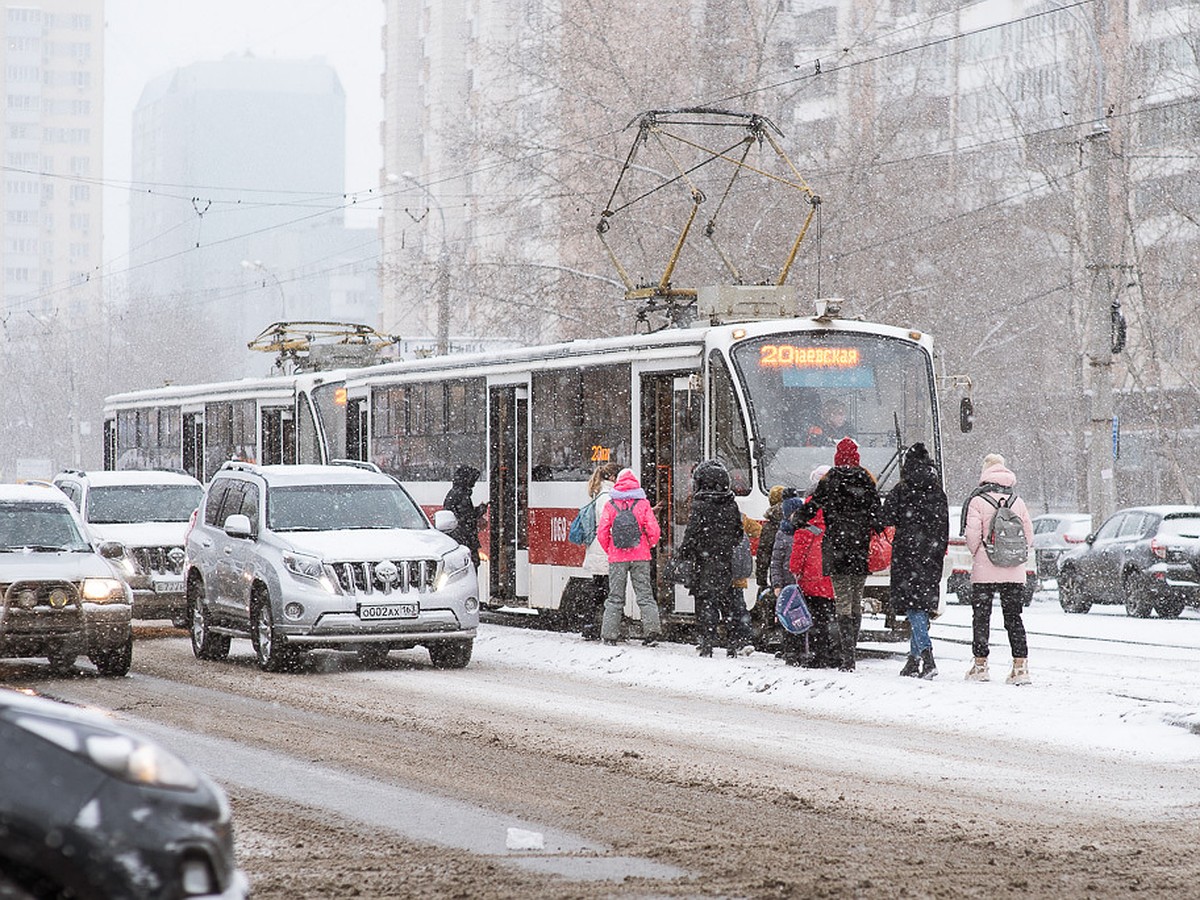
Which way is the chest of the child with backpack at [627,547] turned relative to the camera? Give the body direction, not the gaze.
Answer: away from the camera

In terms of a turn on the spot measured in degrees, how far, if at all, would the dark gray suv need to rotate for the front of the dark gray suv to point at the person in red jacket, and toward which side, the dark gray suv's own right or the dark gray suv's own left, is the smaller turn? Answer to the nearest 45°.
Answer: approximately 135° to the dark gray suv's own left

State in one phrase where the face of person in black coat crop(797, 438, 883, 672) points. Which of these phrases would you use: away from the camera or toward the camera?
away from the camera

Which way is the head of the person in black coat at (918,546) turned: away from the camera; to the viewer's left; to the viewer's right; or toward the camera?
away from the camera

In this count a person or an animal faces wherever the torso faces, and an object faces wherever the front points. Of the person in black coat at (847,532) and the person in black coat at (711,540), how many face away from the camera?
2

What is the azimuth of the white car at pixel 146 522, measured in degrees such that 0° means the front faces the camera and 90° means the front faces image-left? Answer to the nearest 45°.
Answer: approximately 315°

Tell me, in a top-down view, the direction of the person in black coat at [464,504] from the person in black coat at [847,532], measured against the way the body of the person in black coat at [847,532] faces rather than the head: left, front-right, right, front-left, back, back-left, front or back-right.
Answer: front-left

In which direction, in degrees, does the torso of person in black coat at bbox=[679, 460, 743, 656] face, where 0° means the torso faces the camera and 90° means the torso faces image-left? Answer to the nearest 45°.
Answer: approximately 180°

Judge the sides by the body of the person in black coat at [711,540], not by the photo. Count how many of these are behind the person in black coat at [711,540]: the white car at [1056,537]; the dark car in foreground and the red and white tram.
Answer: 1

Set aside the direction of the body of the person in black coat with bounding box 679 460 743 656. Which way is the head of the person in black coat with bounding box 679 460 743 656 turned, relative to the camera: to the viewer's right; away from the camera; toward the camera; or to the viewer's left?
away from the camera

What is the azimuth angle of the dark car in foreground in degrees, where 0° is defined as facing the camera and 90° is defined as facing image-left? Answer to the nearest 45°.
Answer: approximately 315°

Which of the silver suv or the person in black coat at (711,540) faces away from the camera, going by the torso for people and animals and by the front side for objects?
the person in black coat
